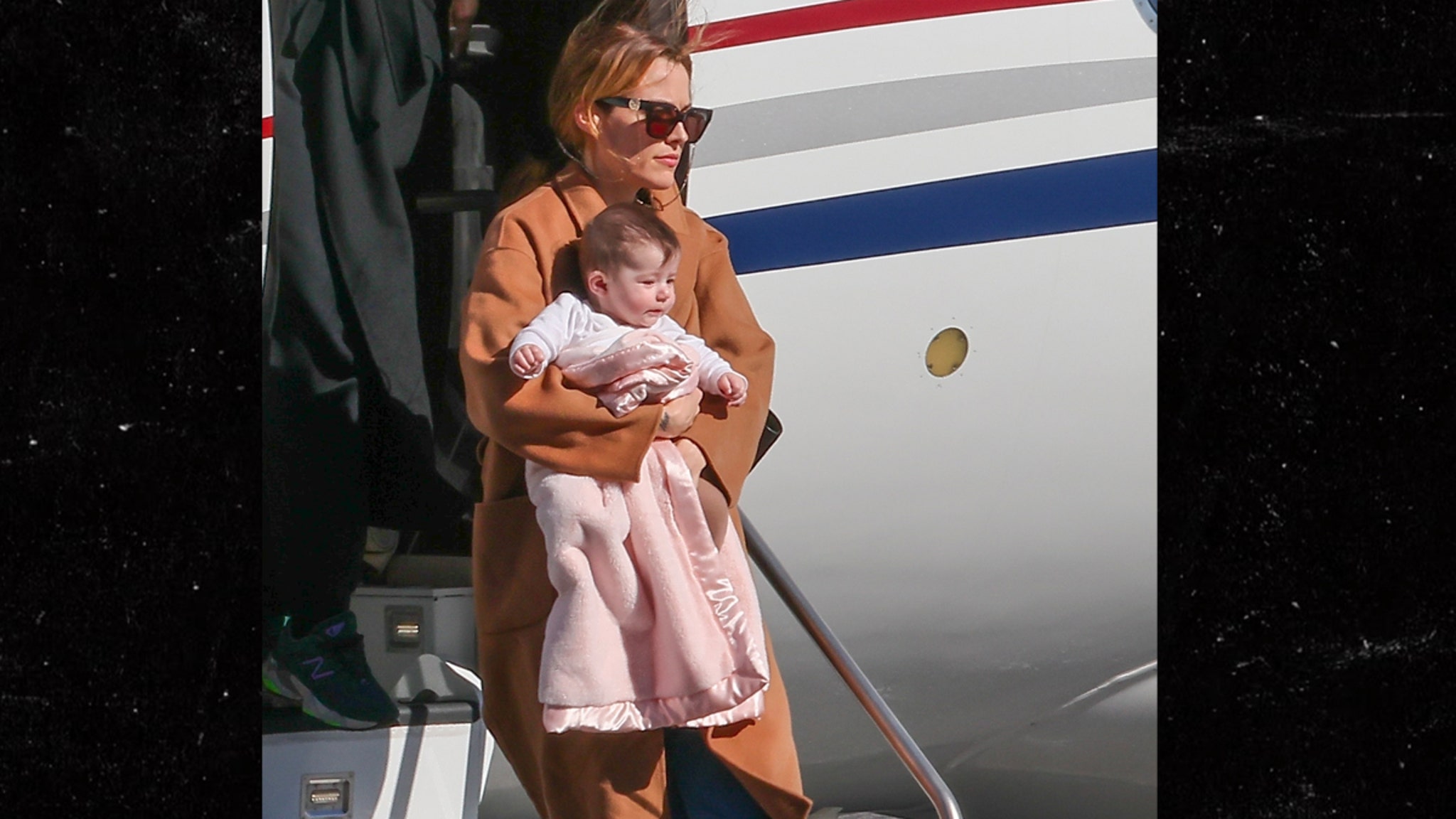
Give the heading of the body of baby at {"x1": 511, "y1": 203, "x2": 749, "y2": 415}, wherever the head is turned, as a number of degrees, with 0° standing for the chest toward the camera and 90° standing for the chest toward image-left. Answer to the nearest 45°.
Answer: approximately 315°

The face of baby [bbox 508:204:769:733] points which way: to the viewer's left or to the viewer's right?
to the viewer's right

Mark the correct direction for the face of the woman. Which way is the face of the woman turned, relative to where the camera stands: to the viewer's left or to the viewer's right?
to the viewer's right

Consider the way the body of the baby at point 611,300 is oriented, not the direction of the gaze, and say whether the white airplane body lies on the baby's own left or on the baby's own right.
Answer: on the baby's own left

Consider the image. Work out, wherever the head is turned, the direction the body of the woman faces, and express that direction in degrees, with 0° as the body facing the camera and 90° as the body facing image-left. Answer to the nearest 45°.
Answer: approximately 315°
